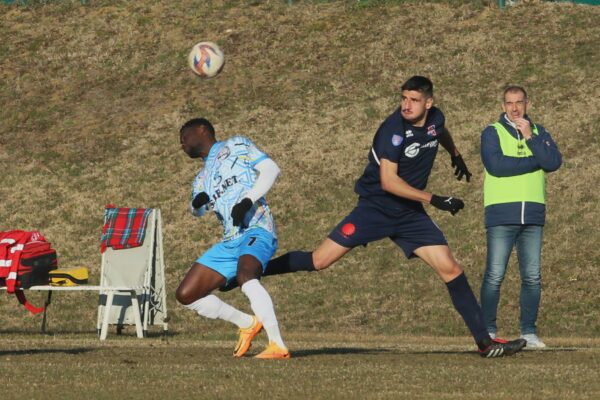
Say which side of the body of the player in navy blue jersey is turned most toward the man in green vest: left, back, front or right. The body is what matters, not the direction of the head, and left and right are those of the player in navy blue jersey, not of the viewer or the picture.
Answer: left

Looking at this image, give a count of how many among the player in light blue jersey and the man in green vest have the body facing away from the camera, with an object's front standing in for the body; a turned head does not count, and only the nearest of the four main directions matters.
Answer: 0

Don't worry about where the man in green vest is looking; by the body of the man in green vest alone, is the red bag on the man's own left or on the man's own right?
on the man's own right

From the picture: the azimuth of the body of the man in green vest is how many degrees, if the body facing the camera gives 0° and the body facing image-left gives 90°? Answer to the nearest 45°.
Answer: approximately 0°

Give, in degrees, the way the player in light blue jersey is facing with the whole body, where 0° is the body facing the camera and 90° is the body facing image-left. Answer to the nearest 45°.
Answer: approximately 45°

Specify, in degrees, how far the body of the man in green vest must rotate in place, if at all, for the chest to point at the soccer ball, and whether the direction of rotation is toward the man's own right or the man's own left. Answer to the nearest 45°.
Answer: approximately 135° to the man's own right

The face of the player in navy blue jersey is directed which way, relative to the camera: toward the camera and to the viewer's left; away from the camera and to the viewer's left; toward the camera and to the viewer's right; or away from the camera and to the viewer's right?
toward the camera and to the viewer's left
